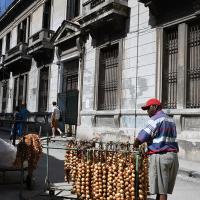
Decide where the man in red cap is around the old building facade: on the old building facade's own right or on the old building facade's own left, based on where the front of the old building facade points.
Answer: on the old building facade's own left

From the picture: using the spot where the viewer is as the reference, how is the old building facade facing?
facing the viewer and to the left of the viewer
